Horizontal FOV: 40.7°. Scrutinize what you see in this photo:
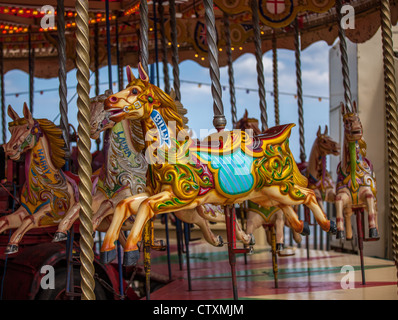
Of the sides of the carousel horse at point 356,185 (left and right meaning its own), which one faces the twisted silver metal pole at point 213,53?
front

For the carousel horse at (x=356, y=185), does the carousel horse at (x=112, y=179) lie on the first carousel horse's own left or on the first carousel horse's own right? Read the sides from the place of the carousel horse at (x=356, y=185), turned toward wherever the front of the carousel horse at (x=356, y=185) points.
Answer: on the first carousel horse's own right

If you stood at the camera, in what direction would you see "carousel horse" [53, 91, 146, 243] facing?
facing the viewer and to the left of the viewer

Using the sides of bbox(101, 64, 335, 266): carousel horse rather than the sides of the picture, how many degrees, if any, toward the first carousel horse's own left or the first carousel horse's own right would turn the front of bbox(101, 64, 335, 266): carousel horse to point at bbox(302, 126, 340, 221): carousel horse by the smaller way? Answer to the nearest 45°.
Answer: approximately 135° to the first carousel horse's own right

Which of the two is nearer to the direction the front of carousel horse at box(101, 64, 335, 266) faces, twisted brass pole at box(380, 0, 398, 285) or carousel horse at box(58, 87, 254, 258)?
the carousel horse

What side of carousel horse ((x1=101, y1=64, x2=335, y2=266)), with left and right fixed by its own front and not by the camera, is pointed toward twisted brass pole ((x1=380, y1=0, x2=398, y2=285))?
back

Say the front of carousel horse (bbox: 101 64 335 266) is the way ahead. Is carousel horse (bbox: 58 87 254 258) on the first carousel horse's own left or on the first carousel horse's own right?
on the first carousel horse's own right

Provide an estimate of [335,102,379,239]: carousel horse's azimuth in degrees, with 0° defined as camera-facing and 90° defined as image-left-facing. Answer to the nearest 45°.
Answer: approximately 0°

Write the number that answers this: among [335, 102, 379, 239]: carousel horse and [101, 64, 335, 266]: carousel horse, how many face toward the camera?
1

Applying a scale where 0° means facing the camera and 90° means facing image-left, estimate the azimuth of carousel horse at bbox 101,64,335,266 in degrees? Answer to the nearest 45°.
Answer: approximately 90°

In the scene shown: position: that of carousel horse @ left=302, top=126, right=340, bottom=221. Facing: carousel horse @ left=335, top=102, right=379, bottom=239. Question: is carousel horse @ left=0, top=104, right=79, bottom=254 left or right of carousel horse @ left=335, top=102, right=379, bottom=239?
right
